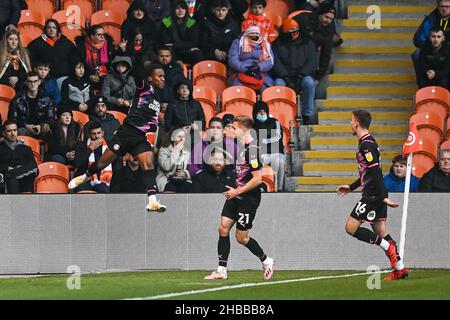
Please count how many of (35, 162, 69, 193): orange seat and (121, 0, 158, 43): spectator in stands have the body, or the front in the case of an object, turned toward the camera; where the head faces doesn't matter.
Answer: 2

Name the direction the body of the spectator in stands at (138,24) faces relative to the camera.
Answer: toward the camera

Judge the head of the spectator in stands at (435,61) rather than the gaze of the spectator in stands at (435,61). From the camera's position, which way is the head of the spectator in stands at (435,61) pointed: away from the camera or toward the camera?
toward the camera

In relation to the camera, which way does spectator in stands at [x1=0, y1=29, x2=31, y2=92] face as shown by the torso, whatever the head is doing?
toward the camera

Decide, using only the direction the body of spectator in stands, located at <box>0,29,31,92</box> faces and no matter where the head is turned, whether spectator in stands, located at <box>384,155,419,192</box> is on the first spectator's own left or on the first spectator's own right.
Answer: on the first spectator's own left

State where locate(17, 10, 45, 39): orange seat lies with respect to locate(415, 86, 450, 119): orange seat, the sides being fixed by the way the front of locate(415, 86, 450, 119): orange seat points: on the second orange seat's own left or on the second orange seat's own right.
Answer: on the second orange seat's own right

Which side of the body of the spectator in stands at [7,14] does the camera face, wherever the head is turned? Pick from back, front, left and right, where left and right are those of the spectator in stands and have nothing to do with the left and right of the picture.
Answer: front

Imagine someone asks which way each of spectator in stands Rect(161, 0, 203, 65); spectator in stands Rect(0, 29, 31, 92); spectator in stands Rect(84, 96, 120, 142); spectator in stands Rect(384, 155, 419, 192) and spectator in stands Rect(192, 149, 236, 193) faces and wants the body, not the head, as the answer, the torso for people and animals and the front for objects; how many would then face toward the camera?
5

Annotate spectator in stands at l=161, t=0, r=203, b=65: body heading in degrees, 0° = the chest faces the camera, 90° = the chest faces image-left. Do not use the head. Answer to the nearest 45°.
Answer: approximately 0°

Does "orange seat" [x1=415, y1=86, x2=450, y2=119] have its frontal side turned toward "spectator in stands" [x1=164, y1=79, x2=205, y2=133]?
no

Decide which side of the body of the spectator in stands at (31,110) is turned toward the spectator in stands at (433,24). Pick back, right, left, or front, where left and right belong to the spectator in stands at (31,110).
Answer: left

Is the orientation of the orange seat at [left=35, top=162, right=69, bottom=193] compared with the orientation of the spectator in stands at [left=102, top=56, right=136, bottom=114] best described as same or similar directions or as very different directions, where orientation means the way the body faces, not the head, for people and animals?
same or similar directions

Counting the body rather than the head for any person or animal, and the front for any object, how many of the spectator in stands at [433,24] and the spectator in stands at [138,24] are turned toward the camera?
2

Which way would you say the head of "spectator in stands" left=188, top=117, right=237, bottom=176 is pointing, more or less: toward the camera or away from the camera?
toward the camera

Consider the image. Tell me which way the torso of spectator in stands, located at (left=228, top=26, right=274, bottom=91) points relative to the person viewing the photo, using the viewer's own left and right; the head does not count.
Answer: facing the viewer

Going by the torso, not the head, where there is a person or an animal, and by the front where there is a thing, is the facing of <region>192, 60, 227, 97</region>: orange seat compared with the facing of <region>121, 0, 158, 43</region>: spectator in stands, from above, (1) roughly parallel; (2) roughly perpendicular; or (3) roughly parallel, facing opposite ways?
roughly parallel

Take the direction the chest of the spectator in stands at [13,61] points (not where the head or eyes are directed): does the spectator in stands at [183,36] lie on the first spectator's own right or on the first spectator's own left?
on the first spectator's own left
